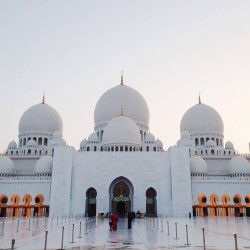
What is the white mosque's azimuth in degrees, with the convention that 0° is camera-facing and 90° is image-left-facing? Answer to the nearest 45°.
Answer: approximately 0°
